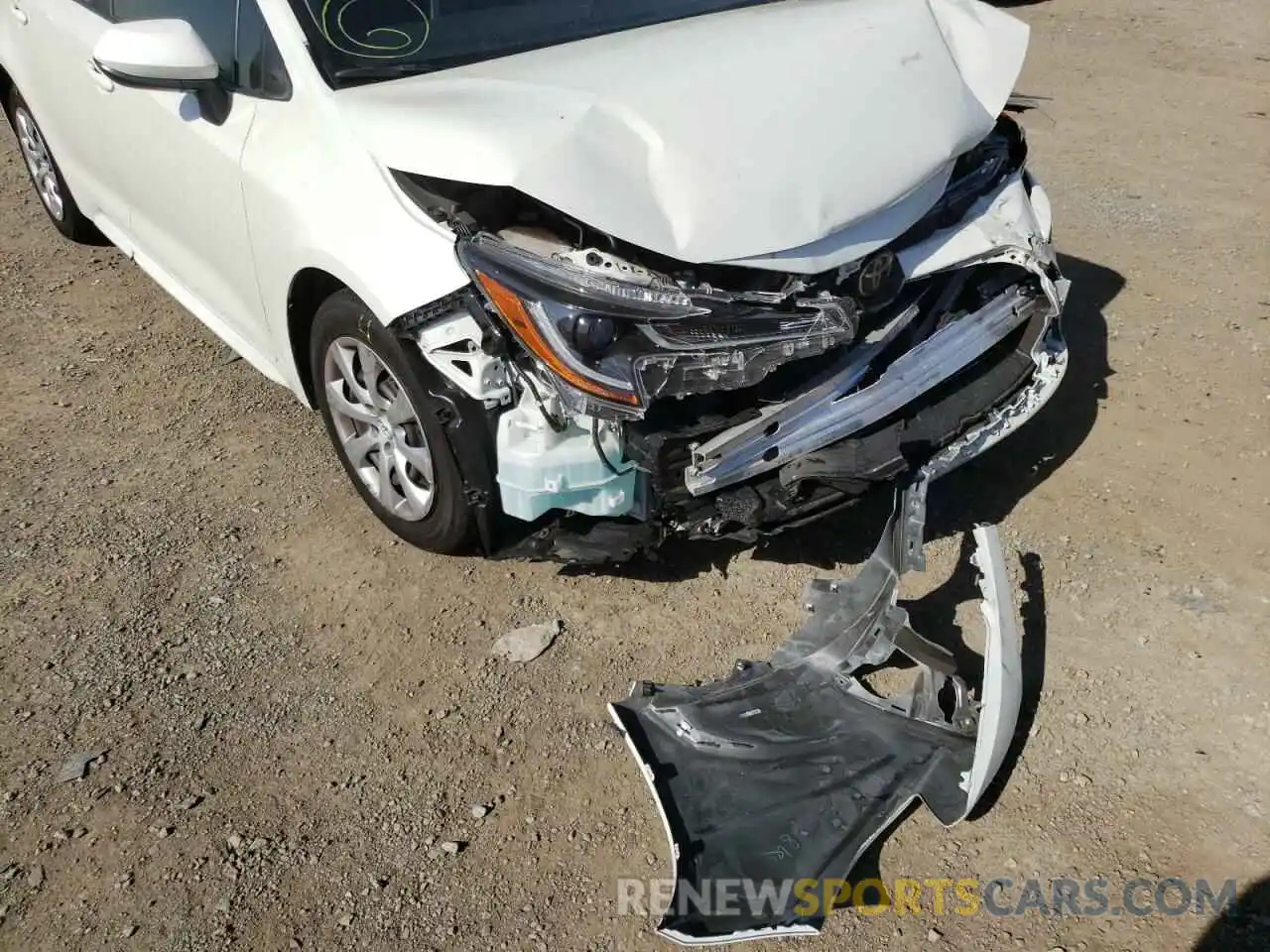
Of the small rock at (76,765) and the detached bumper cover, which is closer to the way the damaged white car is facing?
the detached bumper cover

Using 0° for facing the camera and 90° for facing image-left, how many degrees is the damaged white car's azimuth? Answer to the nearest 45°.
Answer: approximately 315°
